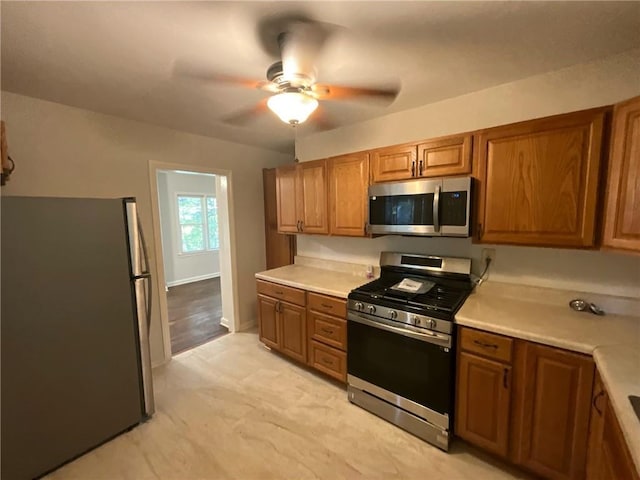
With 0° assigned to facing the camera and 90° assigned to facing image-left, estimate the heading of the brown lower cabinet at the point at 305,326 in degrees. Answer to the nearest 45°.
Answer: approximately 45°

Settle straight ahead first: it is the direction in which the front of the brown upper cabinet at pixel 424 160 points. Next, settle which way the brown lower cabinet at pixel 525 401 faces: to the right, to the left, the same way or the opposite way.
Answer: the same way

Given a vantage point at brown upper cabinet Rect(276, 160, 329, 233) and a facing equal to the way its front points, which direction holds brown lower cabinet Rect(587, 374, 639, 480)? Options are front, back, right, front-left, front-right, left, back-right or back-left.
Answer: left

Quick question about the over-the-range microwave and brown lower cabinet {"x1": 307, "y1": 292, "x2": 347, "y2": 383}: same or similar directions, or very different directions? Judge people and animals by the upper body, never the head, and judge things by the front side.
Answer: same or similar directions

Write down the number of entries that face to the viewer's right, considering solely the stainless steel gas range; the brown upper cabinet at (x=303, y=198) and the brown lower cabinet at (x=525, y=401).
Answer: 0

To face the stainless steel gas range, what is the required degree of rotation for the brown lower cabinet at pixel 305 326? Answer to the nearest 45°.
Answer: approximately 90° to its left

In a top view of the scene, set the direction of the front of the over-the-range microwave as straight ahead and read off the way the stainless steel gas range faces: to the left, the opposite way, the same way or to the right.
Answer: the same way

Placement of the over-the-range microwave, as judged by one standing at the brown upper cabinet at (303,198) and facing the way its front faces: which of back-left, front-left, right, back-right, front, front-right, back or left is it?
left

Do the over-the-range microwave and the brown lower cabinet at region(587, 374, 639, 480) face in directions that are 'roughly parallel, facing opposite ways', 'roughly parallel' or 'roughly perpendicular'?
roughly perpendicular

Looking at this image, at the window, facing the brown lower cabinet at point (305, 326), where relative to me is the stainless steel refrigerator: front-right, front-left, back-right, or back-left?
front-right

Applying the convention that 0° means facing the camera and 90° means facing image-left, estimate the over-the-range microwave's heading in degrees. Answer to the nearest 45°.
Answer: approximately 45°

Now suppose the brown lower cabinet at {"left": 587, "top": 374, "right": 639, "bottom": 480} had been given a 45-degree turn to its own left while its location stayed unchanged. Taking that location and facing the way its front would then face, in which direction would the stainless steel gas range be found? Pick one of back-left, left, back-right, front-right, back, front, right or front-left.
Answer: front-right

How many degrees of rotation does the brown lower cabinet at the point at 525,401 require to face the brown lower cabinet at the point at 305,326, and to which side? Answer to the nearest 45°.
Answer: approximately 45° to its right

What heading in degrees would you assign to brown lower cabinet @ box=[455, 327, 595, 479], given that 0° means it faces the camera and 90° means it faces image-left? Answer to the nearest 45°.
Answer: approximately 45°

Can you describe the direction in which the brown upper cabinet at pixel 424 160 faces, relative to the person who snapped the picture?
facing the viewer and to the left of the viewer

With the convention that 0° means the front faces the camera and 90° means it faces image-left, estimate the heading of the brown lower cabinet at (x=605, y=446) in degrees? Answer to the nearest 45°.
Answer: approximately 90°
